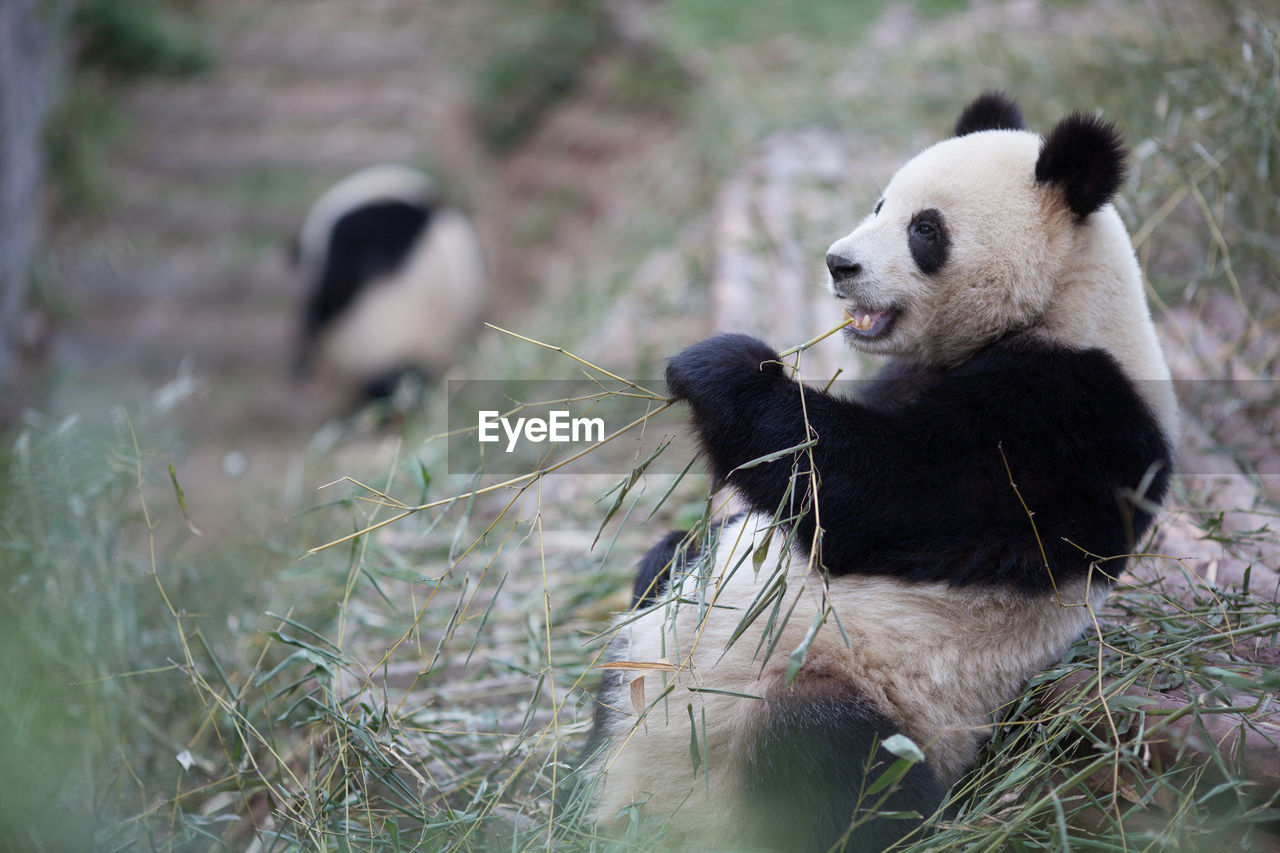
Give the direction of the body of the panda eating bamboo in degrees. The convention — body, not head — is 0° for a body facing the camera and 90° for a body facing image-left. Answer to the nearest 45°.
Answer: approximately 90°
